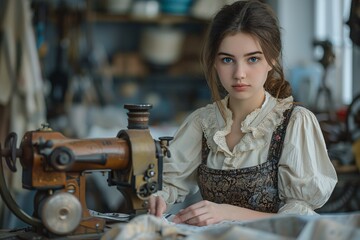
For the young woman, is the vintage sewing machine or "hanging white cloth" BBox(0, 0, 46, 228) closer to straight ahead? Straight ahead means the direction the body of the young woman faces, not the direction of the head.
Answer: the vintage sewing machine

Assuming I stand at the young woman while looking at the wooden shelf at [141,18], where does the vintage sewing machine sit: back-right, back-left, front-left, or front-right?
back-left

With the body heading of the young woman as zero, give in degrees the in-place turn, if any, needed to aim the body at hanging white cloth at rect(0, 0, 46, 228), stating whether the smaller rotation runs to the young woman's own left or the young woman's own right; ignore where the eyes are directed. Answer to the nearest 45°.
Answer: approximately 90° to the young woman's own right

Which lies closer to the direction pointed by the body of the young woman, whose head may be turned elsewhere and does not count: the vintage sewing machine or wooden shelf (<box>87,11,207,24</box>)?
the vintage sewing machine

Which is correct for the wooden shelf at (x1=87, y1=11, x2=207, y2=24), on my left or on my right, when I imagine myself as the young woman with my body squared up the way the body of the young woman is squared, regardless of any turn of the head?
on my right

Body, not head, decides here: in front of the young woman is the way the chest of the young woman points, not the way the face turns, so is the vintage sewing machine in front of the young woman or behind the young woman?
in front

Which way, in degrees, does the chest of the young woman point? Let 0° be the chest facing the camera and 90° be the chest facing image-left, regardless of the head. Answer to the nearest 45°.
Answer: approximately 45°
